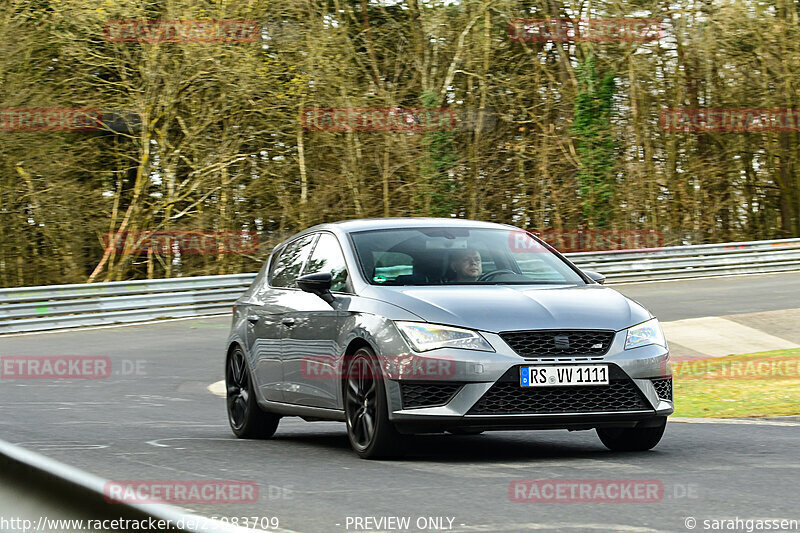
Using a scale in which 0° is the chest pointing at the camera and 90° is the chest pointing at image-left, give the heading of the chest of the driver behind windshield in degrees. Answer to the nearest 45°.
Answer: approximately 315°

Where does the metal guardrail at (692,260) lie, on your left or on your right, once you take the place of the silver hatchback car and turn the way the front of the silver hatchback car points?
on your left

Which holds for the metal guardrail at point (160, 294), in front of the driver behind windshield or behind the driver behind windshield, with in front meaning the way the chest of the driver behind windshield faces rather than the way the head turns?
behind

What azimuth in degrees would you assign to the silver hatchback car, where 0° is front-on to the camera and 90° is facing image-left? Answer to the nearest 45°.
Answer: approximately 315°

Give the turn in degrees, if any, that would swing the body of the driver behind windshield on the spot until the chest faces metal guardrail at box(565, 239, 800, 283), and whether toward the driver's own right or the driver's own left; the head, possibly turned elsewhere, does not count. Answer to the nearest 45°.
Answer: approximately 135° to the driver's own left

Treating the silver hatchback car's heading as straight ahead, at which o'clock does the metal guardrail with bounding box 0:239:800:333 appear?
The metal guardrail is roughly at 7 o'clock from the silver hatchback car.

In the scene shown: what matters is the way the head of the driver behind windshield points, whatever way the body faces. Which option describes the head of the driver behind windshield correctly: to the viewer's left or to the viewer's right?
to the viewer's right
